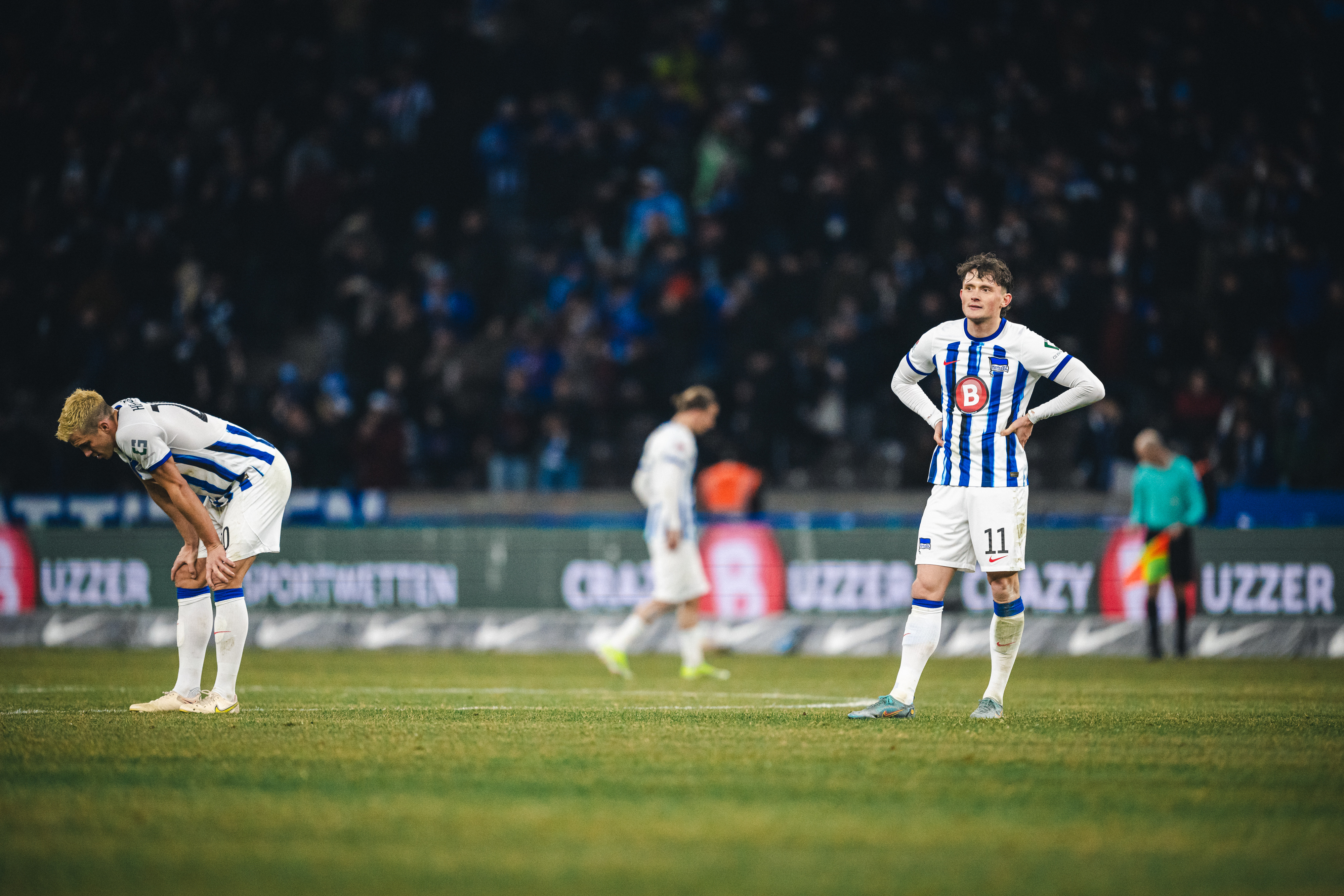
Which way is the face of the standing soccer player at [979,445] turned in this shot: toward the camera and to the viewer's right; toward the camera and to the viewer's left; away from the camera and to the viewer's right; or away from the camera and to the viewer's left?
toward the camera and to the viewer's left

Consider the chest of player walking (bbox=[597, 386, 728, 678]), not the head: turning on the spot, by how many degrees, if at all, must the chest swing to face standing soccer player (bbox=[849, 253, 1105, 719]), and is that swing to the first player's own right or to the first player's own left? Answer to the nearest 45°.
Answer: approximately 90° to the first player's own right

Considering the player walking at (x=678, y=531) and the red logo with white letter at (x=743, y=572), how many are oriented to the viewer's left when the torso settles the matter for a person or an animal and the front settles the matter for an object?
0

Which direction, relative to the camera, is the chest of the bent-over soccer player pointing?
to the viewer's left

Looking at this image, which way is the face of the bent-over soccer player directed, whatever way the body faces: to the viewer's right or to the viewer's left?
to the viewer's left

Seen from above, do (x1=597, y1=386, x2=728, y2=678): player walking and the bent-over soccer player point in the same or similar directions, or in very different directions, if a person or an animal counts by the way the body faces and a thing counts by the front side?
very different directions

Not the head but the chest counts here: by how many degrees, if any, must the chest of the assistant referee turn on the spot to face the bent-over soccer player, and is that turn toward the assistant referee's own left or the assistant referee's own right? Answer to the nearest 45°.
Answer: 0° — they already face them

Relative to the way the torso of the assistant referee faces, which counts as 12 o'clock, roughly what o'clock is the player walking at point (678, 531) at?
The player walking is roughly at 12 o'clock from the assistant referee.

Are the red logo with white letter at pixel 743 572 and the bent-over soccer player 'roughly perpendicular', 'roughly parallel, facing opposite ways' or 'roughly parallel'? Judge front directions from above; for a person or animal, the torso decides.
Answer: roughly perpendicular

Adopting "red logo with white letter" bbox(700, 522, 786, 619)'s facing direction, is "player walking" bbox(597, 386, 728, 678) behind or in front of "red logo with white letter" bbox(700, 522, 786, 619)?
in front

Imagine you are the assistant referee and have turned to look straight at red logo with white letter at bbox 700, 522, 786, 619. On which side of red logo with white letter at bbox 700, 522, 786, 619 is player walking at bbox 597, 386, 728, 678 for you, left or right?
left

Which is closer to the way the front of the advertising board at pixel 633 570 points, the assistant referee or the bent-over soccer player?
the bent-over soccer player
